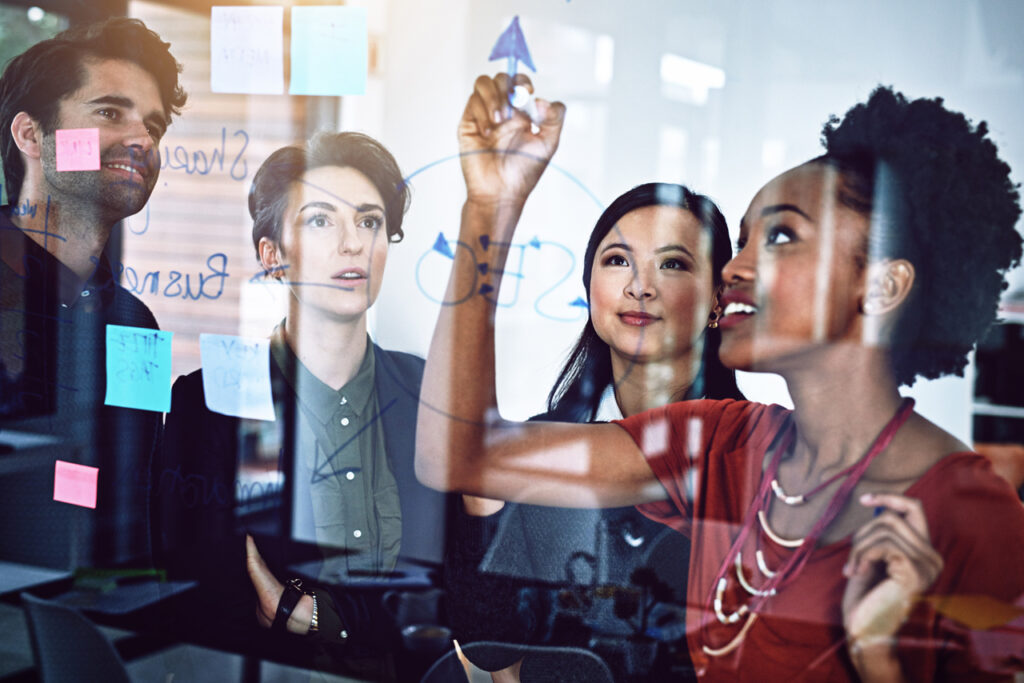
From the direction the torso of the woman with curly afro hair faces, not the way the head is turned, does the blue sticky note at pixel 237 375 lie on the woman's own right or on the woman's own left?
on the woman's own right

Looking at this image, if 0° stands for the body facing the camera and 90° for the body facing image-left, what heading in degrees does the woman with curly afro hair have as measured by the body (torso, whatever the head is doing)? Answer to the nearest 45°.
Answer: approximately 45°

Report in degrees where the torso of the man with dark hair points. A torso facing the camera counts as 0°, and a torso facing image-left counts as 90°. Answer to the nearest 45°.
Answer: approximately 315°
